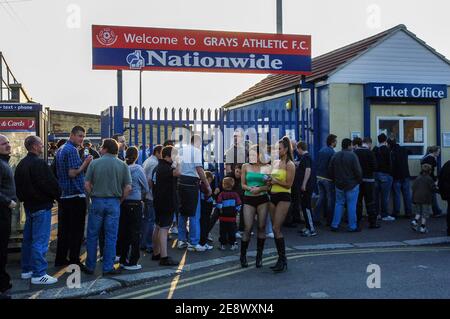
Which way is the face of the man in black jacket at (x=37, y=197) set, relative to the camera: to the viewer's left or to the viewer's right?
to the viewer's right

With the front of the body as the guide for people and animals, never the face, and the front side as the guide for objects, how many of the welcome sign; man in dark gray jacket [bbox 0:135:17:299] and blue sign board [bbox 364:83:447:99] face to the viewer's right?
1

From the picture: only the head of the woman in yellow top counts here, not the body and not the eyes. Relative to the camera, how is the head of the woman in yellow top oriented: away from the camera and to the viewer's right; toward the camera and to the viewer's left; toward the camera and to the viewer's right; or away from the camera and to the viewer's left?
toward the camera and to the viewer's left

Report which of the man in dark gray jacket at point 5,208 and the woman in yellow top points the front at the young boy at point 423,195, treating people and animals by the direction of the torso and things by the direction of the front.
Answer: the man in dark gray jacket

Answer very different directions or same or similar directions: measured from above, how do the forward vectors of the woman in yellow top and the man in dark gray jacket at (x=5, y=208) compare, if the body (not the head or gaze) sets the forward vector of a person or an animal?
very different directions

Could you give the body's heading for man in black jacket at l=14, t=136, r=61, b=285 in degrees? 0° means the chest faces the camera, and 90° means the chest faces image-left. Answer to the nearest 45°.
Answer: approximately 225°

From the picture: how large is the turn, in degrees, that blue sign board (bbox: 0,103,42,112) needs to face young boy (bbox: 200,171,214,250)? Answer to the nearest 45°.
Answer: approximately 90° to its left

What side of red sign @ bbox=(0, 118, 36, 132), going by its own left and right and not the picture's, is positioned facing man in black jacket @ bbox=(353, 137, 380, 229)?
left

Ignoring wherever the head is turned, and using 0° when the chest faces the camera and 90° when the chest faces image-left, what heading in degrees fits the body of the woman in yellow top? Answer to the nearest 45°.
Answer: approximately 45°

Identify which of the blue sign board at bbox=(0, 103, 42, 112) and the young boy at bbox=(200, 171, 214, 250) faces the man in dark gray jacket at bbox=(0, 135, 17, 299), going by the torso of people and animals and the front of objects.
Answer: the blue sign board

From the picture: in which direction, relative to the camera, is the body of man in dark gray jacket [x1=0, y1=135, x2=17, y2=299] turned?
to the viewer's right
